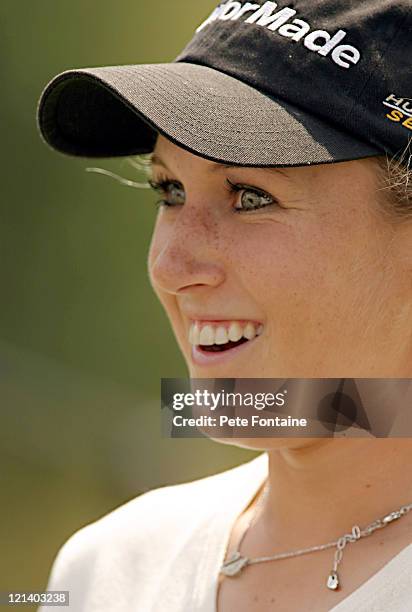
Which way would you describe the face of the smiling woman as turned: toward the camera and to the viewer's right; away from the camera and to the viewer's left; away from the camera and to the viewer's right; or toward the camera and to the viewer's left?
toward the camera and to the viewer's left

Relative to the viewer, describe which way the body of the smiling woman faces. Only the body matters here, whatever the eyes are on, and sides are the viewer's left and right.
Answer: facing the viewer and to the left of the viewer
